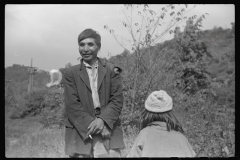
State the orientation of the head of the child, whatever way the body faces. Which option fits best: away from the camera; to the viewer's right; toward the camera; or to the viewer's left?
away from the camera

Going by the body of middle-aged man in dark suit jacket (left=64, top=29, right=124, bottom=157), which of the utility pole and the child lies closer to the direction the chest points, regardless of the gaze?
the child

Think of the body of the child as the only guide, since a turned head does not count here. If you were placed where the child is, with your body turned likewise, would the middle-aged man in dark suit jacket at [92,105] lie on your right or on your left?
on your left

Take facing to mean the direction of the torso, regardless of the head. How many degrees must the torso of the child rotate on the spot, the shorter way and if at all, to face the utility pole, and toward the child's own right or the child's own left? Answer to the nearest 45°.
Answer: approximately 45° to the child's own left

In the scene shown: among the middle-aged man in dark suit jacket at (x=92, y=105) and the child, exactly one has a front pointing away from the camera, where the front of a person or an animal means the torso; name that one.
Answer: the child

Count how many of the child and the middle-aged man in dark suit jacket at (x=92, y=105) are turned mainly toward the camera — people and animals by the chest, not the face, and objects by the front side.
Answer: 1

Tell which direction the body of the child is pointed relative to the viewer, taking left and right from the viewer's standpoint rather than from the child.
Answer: facing away from the viewer

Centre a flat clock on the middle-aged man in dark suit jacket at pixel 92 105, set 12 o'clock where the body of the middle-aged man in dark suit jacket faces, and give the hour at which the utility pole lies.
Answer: The utility pole is roughly at 5 o'clock from the middle-aged man in dark suit jacket.

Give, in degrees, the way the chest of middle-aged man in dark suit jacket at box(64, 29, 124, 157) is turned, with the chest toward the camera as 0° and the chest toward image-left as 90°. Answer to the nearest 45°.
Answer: approximately 0°

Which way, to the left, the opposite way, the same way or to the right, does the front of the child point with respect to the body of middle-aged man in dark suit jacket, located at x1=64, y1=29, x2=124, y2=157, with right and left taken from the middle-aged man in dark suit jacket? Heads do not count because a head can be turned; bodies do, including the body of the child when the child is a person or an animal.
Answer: the opposite way

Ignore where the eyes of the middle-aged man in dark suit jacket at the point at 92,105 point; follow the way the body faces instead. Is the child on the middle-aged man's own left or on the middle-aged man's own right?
on the middle-aged man's own left
